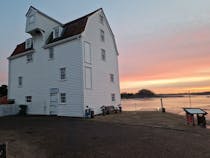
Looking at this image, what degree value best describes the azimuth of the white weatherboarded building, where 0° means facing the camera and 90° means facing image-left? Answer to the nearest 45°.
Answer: approximately 45°
